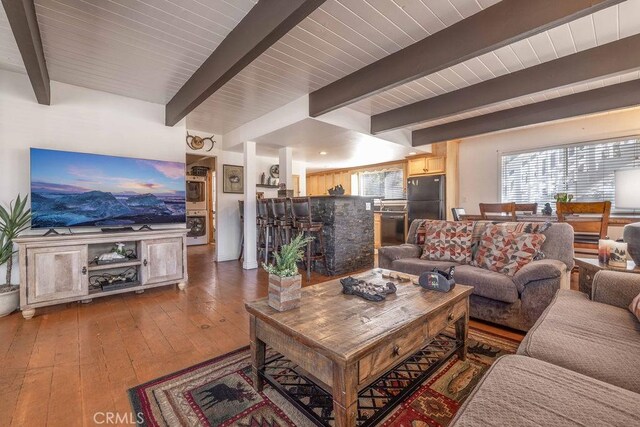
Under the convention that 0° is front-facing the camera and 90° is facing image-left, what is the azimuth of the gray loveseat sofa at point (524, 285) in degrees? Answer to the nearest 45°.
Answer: approximately 45°

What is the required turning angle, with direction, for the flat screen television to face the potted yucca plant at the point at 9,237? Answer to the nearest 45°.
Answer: approximately 135° to its right

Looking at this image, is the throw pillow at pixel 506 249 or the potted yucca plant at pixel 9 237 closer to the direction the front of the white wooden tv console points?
the throw pillow

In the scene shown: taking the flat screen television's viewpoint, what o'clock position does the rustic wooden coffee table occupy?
The rustic wooden coffee table is roughly at 11 o'clock from the flat screen television.

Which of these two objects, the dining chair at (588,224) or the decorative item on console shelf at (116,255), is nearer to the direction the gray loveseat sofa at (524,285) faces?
the decorative item on console shelf

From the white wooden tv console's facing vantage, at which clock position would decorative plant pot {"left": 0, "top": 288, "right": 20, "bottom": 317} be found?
The decorative plant pot is roughly at 3 o'clock from the white wooden tv console.

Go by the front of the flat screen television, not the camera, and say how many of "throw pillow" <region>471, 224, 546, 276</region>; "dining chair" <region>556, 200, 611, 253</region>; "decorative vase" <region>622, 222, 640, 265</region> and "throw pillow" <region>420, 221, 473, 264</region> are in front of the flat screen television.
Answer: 4

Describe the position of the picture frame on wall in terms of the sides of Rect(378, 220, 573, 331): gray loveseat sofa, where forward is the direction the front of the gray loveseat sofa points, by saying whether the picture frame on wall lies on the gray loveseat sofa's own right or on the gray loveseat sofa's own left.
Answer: on the gray loveseat sofa's own right

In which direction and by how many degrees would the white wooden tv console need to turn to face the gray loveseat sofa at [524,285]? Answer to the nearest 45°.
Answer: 0° — it already faces it

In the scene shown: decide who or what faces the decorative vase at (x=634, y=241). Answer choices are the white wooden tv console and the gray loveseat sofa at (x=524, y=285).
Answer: the white wooden tv console
